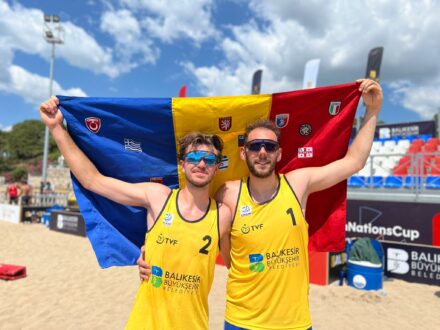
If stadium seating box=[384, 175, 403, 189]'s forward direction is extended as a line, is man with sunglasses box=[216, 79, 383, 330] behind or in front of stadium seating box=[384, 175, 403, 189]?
in front

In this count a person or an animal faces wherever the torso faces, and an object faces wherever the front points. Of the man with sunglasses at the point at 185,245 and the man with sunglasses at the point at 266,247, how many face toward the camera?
2

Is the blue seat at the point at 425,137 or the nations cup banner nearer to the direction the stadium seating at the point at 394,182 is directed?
the nations cup banner

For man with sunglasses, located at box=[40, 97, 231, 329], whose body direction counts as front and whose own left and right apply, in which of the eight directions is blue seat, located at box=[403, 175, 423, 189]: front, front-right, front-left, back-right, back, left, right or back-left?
back-left

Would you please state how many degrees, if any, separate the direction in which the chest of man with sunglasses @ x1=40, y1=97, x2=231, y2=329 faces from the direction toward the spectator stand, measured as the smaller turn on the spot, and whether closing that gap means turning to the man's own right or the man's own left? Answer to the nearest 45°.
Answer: approximately 135° to the man's own left

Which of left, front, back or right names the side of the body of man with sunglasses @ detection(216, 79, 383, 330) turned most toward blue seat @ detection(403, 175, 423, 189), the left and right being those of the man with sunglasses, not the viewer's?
back

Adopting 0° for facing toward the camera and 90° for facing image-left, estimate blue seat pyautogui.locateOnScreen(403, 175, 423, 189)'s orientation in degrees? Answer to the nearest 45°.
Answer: approximately 45°
